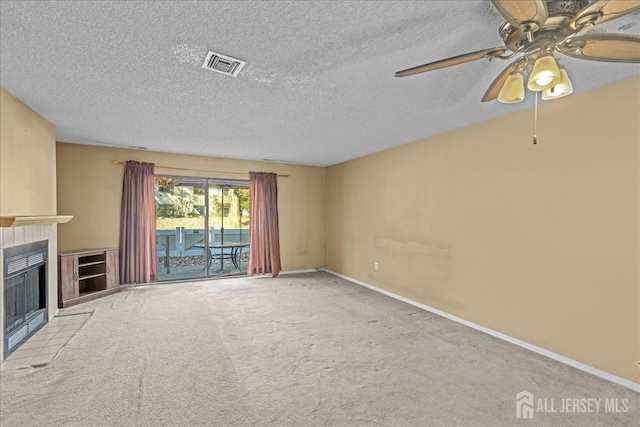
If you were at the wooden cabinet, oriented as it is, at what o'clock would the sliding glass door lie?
The sliding glass door is roughly at 10 o'clock from the wooden cabinet.

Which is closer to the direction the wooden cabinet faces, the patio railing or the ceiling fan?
the ceiling fan

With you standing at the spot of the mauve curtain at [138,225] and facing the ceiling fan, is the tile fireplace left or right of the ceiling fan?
right

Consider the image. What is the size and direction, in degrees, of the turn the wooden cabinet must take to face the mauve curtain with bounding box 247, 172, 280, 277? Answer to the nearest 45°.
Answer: approximately 45° to its left

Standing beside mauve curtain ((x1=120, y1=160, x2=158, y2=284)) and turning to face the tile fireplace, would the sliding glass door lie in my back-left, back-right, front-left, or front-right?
back-left

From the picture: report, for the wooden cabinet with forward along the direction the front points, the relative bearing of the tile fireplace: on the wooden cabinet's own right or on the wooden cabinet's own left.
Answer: on the wooden cabinet's own right

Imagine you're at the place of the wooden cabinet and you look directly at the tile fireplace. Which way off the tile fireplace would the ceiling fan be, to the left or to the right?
left

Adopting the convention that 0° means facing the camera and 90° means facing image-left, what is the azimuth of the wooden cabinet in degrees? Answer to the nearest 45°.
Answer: approximately 315°

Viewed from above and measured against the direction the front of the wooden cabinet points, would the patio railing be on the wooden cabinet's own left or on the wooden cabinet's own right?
on the wooden cabinet's own left
